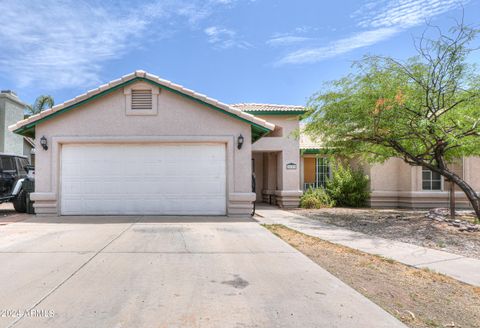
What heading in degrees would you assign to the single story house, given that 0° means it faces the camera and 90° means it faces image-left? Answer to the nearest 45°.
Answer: approximately 0°

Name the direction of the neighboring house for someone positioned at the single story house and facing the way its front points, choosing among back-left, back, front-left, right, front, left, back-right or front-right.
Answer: back-right

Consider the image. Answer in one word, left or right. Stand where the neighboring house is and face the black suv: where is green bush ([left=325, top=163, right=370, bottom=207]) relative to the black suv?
left

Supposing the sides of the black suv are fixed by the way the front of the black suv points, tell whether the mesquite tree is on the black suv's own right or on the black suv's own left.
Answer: on the black suv's own left

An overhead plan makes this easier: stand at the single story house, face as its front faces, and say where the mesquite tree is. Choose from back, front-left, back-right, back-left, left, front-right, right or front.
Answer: left

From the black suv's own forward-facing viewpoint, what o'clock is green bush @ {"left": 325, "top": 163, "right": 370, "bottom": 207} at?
The green bush is roughly at 8 o'clock from the black suv.

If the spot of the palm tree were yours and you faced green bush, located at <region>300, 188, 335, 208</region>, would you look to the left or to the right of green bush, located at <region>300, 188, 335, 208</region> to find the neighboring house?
right

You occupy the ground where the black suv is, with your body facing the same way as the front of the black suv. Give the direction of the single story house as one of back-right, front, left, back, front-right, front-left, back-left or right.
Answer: left

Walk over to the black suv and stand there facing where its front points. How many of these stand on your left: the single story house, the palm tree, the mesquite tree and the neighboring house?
2
